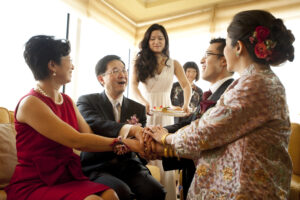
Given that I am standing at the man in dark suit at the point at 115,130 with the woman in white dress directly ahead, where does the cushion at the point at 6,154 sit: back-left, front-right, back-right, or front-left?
back-left

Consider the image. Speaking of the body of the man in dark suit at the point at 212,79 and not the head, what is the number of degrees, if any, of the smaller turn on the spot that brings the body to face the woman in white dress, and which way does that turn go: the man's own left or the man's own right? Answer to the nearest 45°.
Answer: approximately 45° to the man's own right

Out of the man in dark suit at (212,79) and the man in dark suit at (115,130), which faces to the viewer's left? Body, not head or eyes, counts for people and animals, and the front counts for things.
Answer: the man in dark suit at (212,79)

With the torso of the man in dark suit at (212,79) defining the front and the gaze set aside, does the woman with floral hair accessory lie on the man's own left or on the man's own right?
on the man's own left

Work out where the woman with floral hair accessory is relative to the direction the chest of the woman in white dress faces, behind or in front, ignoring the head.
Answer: in front

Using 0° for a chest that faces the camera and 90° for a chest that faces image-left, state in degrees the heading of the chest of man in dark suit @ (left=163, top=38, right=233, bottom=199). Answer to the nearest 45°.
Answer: approximately 90°

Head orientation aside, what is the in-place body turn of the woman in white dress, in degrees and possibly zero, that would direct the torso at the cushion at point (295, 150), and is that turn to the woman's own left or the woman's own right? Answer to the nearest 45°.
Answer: approximately 90° to the woman's own left

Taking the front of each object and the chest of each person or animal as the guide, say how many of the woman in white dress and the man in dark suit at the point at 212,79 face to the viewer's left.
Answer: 1

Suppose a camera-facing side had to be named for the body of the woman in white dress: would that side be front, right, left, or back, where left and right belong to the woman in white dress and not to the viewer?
front

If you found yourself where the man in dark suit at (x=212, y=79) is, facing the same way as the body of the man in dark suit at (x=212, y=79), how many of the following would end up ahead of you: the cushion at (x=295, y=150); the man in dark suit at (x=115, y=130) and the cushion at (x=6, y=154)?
2

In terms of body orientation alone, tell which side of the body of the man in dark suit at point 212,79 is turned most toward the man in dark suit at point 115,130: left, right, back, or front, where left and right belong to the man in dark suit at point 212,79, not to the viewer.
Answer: front

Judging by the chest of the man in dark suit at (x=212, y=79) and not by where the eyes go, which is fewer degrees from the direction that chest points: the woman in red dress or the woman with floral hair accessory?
the woman in red dress

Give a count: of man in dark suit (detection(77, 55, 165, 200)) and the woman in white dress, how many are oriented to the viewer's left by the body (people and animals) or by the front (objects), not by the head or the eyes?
0

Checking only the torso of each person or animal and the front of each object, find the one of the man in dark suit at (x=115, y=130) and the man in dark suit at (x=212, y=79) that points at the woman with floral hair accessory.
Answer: the man in dark suit at (x=115, y=130)

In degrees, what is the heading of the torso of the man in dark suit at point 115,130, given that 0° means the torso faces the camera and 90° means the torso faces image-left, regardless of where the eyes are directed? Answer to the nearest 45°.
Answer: approximately 315°
